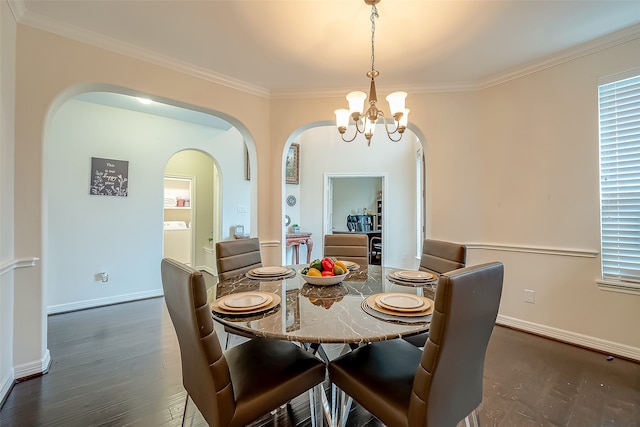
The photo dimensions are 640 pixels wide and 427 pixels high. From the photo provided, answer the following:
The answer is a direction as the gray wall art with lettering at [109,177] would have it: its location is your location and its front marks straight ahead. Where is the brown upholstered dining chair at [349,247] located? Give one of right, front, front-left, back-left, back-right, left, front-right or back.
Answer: front-left

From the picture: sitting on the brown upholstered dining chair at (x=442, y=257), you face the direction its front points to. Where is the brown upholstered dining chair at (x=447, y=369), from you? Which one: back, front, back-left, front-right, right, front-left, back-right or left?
front-left

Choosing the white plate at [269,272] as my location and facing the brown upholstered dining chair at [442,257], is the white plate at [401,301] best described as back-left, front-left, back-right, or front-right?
front-right

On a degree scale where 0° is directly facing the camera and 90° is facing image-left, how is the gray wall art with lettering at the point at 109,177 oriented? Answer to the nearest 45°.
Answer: approximately 0°

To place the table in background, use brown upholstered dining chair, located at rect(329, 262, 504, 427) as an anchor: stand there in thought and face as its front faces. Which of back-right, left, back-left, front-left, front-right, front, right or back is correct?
front

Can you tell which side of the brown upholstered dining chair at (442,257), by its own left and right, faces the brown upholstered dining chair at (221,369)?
front

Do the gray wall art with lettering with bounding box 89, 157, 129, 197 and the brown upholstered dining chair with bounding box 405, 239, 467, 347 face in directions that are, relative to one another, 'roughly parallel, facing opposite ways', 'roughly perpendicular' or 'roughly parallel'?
roughly perpendicular

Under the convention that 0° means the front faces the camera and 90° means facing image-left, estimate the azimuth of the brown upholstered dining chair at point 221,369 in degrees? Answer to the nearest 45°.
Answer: approximately 225°

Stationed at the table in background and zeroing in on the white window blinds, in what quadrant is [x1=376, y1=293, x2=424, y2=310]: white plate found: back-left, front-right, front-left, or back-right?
front-right

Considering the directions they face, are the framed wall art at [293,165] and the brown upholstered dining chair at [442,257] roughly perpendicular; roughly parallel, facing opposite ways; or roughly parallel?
roughly perpendicular

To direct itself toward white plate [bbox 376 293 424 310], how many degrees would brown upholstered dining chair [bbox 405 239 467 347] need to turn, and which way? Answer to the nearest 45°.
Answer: approximately 45° to its left

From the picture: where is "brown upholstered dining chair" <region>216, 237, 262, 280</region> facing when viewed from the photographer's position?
facing the viewer and to the right of the viewer

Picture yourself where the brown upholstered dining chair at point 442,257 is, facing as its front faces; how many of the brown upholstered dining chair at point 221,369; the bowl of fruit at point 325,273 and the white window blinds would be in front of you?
2

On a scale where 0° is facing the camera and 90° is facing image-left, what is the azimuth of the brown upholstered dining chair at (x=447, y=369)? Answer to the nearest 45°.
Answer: approximately 135°

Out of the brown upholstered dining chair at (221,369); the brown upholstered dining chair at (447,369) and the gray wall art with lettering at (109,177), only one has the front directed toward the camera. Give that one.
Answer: the gray wall art with lettering

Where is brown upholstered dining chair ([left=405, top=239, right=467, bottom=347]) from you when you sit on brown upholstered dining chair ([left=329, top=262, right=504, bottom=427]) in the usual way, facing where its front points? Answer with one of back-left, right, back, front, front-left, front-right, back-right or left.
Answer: front-right
